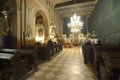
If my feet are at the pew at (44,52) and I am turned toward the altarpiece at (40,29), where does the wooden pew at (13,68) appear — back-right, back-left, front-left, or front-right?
back-left

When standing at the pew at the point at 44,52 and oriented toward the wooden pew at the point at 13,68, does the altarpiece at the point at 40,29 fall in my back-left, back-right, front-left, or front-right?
back-right

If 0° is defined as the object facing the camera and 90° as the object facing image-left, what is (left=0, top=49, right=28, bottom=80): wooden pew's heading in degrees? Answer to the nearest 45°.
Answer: approximately 225°

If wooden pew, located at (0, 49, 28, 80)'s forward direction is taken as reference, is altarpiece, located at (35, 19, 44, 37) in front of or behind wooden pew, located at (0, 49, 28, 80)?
in front

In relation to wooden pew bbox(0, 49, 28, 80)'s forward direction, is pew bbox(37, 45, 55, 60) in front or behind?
in front
